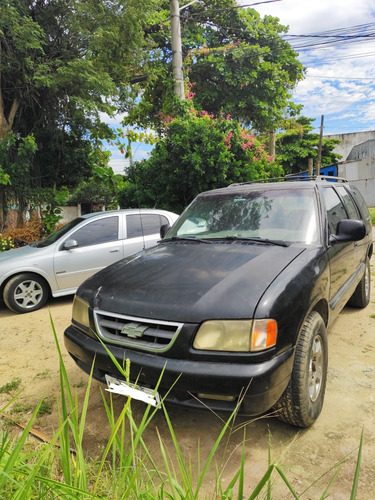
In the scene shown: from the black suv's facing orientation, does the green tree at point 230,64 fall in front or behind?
behind

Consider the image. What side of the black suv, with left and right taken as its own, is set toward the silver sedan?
right

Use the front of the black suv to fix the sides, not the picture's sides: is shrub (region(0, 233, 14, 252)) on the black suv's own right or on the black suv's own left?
on the black suv's own right

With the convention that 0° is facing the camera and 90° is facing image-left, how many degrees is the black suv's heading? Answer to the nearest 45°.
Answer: approximately 45°

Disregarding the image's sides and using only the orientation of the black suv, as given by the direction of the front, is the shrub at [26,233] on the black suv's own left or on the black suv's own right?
on the black suv's own right
